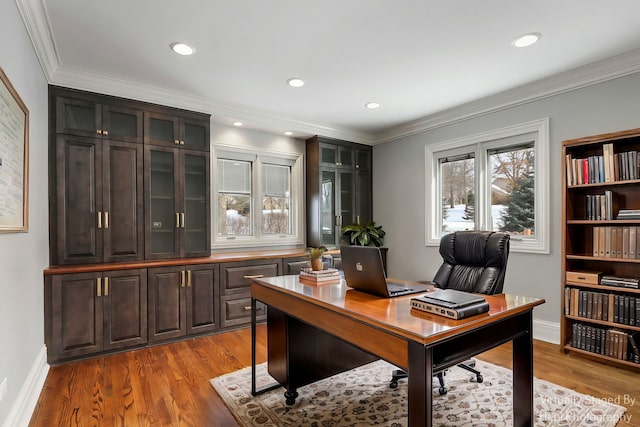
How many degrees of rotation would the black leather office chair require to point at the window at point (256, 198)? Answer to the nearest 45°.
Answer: approximately 90° to its right

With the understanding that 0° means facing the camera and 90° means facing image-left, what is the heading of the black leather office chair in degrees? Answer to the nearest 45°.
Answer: approximately 45°

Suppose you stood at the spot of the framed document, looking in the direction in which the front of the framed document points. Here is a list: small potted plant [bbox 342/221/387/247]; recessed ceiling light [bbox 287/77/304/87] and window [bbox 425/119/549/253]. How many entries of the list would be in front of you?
3

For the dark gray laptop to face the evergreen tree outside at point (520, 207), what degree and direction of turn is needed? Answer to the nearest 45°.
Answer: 0° — it already faces it

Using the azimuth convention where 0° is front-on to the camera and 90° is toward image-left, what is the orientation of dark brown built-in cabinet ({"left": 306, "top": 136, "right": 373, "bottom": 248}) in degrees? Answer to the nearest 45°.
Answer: approximately 315°

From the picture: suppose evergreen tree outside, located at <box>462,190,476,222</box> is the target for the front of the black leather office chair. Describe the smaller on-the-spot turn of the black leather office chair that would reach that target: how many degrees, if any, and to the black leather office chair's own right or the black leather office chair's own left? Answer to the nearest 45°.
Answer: approximately 135° to the black leather office chair's own right

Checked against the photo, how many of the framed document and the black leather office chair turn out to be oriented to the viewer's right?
1

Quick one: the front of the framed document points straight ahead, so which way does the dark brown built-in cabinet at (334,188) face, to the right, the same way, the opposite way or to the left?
to the right

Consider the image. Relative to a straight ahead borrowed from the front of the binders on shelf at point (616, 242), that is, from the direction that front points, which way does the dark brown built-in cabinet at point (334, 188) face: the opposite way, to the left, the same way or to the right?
to the left

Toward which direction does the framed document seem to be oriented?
to the viewer's right

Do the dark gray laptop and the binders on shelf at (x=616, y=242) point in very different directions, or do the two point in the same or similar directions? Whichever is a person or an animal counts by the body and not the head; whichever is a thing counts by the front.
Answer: very different directions
